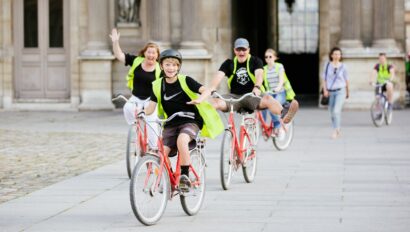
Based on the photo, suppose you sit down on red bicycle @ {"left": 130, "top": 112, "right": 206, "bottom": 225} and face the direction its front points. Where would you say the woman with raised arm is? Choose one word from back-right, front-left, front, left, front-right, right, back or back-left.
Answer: back-right

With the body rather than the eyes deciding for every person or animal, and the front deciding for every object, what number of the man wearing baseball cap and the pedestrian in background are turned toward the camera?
2

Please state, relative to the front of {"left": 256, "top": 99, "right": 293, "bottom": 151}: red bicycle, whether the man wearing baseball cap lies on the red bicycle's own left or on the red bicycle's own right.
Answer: on the red bicycle's own right

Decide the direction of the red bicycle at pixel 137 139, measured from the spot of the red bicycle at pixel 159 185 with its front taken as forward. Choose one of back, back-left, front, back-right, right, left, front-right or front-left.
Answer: back-right

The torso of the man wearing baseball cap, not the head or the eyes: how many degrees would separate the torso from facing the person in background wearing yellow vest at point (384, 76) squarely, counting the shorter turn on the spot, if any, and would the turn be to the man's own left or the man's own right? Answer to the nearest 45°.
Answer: approximately 180°

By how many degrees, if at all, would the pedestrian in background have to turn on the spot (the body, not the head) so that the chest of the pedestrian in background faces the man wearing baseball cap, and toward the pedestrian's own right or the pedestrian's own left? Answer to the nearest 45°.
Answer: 0° — they already face them

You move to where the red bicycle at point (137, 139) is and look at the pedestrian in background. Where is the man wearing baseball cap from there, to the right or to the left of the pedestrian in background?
right

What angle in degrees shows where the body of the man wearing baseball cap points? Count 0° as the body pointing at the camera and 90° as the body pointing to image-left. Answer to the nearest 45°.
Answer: approximately 0°

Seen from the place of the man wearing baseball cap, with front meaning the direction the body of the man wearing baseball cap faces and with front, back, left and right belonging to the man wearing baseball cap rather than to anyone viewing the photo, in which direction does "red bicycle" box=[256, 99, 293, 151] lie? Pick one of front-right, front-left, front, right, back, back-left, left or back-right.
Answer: back
